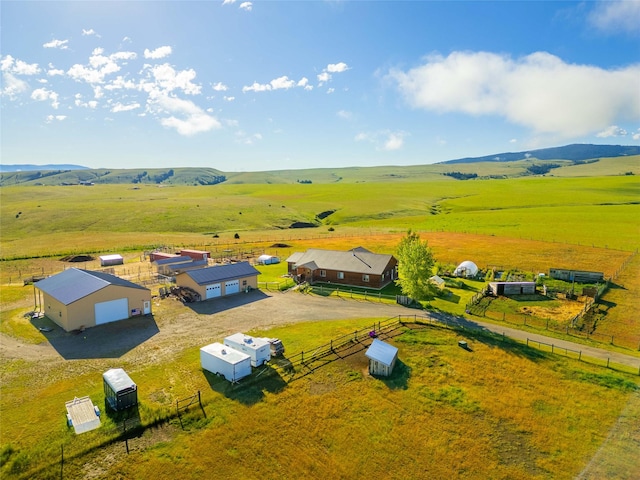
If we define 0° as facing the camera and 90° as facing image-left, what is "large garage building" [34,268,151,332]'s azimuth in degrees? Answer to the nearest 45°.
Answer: approximately 315°

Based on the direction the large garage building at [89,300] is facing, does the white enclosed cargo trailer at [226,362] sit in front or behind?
in front

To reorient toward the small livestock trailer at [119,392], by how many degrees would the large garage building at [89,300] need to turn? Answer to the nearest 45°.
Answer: approximately 45° to its right

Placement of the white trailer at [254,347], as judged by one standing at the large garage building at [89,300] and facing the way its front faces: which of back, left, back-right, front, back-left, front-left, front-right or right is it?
front

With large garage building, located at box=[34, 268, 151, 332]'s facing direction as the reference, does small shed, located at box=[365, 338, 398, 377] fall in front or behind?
in front

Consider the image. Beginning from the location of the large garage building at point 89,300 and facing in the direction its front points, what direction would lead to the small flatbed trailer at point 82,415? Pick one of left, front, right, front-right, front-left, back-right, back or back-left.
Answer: front-right

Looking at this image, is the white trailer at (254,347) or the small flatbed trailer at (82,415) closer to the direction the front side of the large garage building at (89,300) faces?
the white trailer
